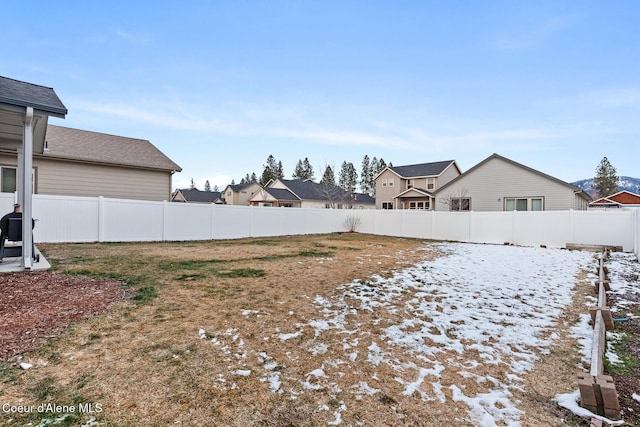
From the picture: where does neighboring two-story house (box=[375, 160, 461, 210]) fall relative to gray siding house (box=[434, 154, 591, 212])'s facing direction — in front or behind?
in front

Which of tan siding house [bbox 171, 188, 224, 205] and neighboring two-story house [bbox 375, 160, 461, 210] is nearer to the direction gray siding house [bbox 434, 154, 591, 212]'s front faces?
the neighboring two-story house
